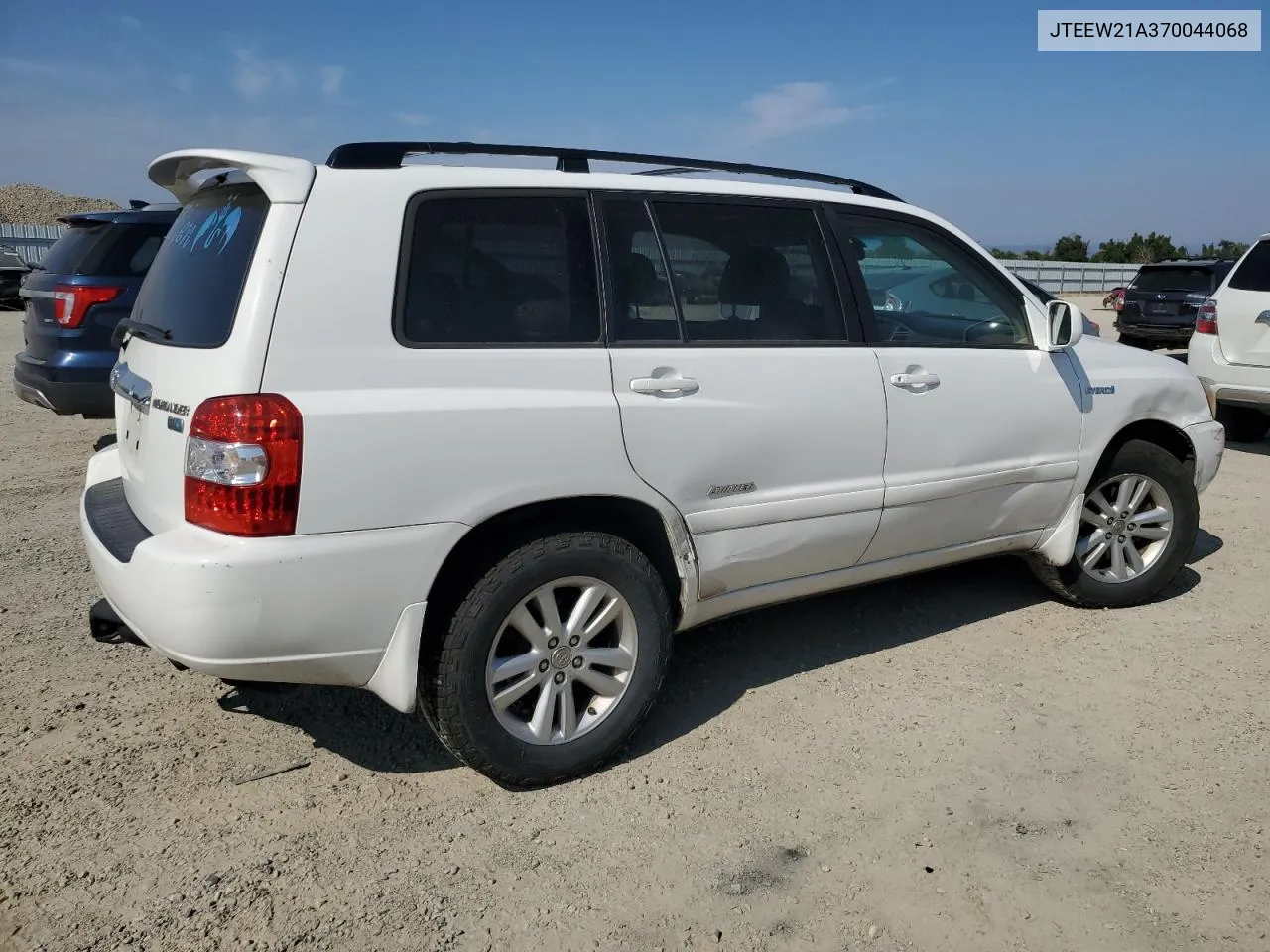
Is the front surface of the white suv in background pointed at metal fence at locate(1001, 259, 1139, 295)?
yes

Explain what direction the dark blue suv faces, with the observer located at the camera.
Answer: facing away from the viewer and to the right of the viewer

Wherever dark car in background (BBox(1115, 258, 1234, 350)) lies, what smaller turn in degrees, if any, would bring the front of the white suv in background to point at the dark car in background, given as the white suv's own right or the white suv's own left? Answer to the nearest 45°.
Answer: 0° — it already faces it

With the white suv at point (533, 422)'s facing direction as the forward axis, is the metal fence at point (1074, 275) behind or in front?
in front

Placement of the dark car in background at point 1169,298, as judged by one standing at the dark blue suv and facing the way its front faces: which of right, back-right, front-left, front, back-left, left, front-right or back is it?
front-right

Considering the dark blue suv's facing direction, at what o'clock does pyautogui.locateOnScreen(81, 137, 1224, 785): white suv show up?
The white suv is roughly at 4 o'clock from the dark blue suv.

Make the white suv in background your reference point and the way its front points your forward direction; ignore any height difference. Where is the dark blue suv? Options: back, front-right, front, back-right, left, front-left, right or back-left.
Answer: back-left

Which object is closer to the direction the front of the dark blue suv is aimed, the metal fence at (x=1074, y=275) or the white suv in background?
the metal fence

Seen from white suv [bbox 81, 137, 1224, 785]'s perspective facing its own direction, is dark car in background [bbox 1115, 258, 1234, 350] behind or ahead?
ahead

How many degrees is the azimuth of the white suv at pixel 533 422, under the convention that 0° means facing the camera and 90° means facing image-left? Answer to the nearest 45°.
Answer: approximately 225°

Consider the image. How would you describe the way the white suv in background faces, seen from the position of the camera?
facing away from the viewer

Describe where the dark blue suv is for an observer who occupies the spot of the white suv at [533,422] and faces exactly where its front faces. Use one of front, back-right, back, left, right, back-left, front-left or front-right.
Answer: left

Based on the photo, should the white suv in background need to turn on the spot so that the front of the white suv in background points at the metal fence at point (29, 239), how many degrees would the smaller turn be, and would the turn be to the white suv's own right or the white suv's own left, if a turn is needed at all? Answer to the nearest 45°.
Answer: approximately 90° to the white suv's own left
